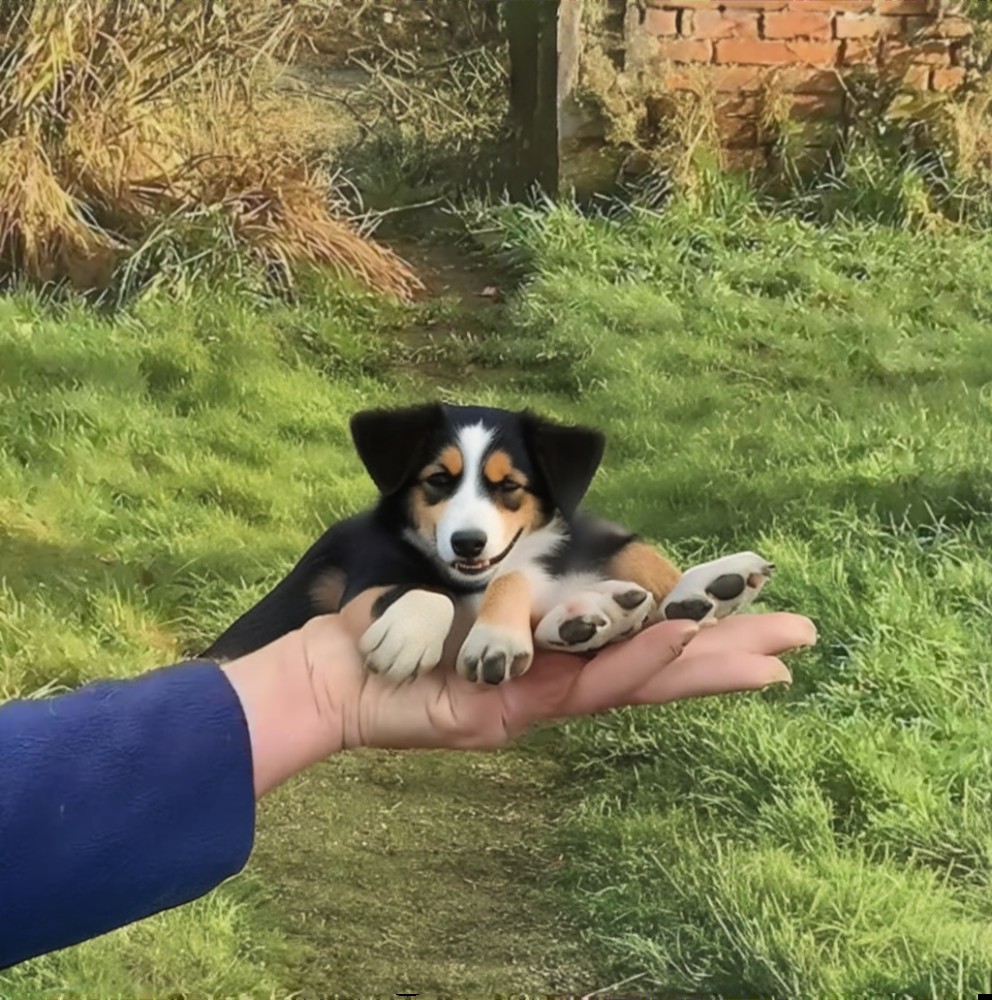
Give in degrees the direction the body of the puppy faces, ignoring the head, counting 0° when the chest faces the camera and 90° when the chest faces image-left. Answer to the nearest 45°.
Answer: approximately 0°
